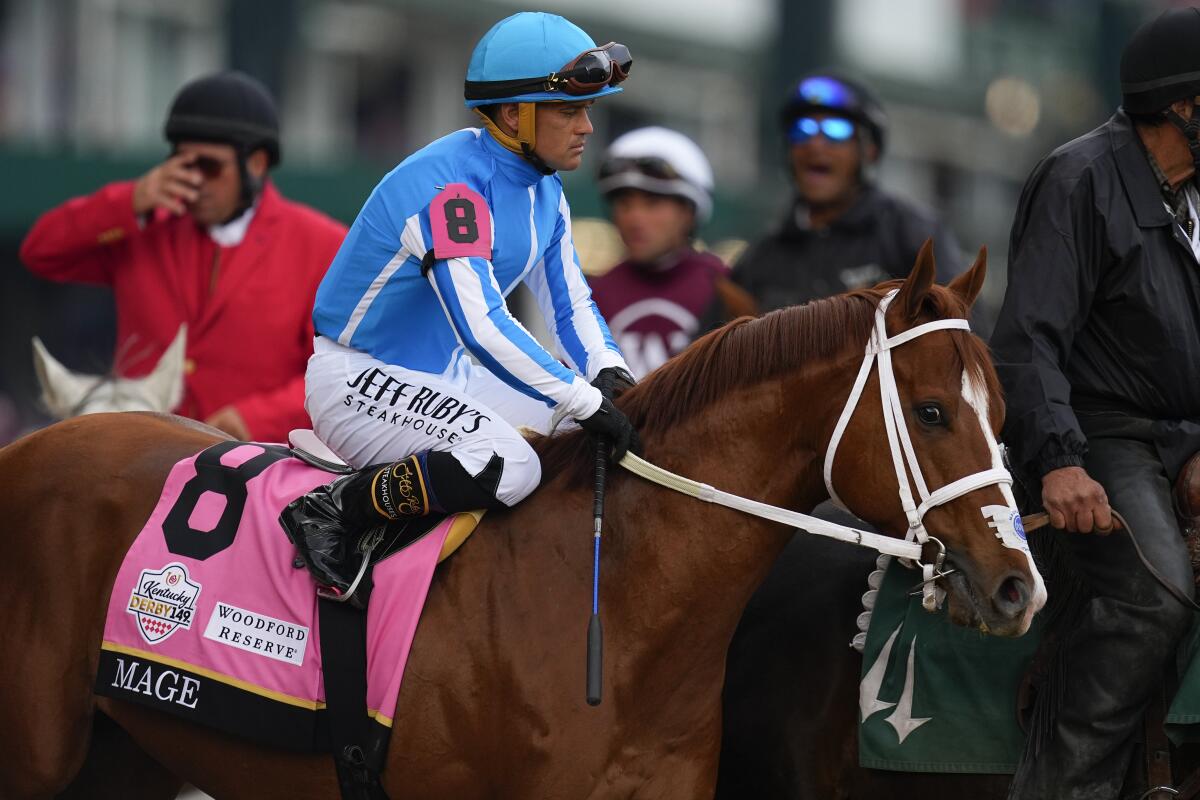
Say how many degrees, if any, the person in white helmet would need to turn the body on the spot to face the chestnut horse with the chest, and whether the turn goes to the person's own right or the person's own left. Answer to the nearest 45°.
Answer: approximately 45° to the person's own left

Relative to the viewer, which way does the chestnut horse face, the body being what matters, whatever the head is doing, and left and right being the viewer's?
facing to the right of the viewer

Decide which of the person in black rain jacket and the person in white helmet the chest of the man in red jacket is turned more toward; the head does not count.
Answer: the person in black rain jacket

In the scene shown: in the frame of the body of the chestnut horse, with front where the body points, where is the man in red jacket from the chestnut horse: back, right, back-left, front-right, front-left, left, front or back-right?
back-left

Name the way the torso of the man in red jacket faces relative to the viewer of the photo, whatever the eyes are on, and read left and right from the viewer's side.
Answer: facing the viewer and to the left of the viewer

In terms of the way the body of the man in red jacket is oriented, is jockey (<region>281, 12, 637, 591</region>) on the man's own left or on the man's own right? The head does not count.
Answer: on the man's own left

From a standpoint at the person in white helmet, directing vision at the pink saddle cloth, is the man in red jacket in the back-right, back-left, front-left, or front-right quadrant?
front-right

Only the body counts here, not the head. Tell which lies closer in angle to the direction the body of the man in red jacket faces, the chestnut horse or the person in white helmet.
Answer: the chestnut horse

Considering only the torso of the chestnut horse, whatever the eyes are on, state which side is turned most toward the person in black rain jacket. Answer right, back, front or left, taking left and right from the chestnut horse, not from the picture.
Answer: front

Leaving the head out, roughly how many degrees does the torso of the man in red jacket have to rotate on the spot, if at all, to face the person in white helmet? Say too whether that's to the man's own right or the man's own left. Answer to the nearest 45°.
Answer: approximately 135° to the man's own left

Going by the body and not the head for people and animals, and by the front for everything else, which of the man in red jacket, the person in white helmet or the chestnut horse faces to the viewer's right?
the chestnut horse

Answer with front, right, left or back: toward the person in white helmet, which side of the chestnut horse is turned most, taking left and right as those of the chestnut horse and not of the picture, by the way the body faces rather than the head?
left
